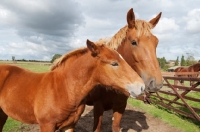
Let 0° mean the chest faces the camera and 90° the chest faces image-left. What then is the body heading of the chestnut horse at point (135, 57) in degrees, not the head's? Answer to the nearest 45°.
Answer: approximately 315°

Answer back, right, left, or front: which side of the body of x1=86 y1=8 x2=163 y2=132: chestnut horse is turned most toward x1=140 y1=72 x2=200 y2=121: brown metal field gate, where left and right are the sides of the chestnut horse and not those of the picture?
left
